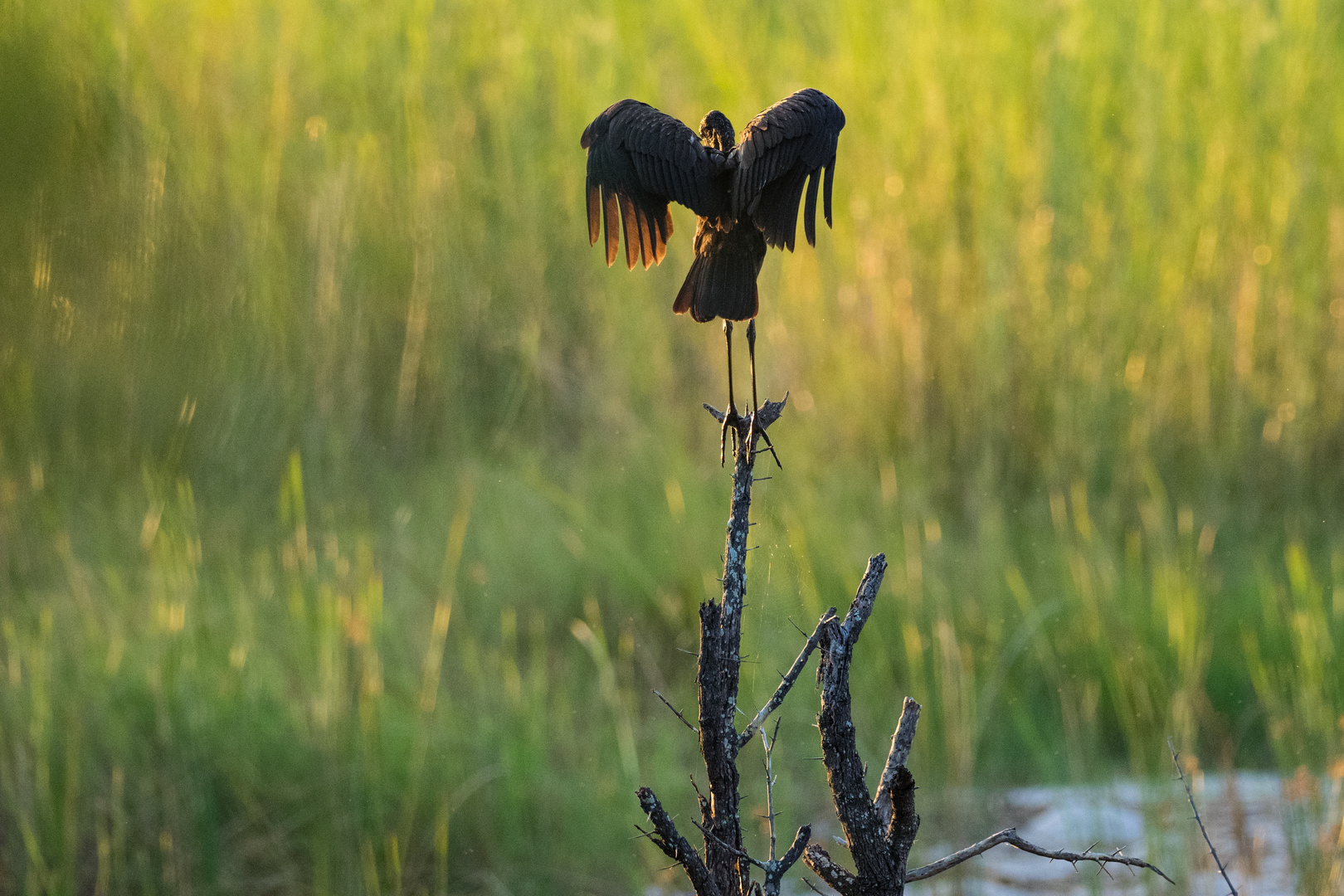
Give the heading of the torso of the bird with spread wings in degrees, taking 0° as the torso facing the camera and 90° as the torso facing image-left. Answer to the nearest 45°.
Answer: approximately 180°
